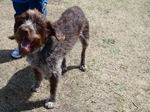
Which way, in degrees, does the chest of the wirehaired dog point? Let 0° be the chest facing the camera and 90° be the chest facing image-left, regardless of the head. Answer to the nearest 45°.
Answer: approximately 45°
